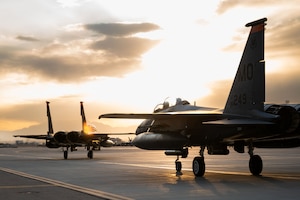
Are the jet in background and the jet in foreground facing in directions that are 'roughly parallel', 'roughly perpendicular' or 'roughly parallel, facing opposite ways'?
roughly perpendicular

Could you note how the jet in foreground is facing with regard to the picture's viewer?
facing away from the viewer and to the left of the viewer

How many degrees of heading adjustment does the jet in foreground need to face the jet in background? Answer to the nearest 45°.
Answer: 0° — it already faces it
